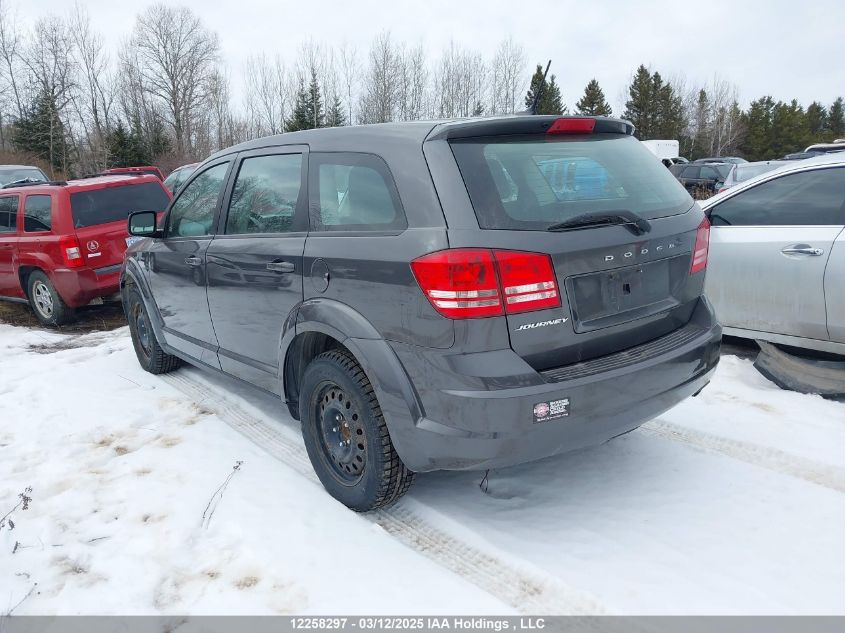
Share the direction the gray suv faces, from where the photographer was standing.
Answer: facing away from the viewer and to the left of the viewer

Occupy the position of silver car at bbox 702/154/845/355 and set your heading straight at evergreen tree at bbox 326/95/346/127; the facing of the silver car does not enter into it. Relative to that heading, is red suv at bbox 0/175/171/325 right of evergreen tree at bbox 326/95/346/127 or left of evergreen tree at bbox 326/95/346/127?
left
